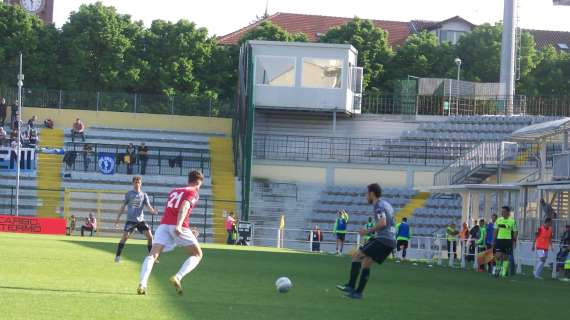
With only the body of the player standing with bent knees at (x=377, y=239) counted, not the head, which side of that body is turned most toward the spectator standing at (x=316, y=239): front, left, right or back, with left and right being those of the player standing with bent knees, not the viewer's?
right

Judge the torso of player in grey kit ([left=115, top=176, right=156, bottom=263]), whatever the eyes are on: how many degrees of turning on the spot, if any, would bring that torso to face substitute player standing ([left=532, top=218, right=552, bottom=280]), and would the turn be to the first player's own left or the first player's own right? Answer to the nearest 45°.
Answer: approximately 90° to the first player's own left

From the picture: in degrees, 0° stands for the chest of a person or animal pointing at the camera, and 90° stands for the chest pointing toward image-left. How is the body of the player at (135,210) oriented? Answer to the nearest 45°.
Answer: approximately 0°

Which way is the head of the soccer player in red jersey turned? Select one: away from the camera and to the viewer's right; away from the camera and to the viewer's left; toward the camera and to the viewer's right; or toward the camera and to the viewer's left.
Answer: away from the camera and to the viewer's right

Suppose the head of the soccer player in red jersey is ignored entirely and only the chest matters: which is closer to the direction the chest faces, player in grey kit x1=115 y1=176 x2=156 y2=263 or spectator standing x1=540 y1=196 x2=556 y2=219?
the spectator standing

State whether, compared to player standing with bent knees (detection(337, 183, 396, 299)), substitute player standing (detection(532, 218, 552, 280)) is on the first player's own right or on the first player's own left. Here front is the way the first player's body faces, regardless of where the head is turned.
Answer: on the first player's own right

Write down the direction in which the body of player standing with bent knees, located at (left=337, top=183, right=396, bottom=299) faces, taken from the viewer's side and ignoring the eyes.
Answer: to the viewer's left

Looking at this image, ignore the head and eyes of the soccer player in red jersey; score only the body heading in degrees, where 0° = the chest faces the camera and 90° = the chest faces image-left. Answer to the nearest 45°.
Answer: approximately 225°

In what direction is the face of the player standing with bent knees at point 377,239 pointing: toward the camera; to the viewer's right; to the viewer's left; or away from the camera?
to the viewer's left
